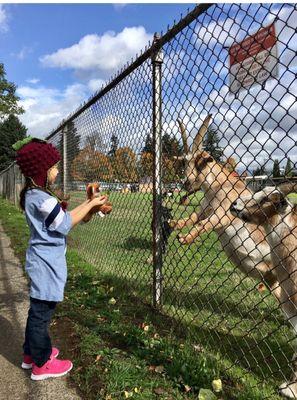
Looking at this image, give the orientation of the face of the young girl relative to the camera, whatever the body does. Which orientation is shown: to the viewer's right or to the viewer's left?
to the viewer's right

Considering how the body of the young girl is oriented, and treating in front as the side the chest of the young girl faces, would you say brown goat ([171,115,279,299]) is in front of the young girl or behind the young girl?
in front

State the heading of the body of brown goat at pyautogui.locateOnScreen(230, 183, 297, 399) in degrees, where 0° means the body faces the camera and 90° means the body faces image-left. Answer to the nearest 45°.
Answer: approximately 90°

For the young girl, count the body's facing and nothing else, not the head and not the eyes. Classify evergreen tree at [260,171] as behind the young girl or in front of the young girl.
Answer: in front

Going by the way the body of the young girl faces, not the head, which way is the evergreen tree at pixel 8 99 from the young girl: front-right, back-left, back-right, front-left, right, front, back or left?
left

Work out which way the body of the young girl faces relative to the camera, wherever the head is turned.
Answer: to the viewer's right

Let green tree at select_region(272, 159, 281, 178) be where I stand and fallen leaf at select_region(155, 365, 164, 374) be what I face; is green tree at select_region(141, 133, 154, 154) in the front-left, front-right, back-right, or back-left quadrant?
front-right

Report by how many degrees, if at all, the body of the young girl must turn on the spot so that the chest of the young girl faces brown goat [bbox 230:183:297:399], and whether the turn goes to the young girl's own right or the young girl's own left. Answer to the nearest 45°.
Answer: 0° — they already face it

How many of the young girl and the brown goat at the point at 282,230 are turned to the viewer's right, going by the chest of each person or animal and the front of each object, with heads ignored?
1
